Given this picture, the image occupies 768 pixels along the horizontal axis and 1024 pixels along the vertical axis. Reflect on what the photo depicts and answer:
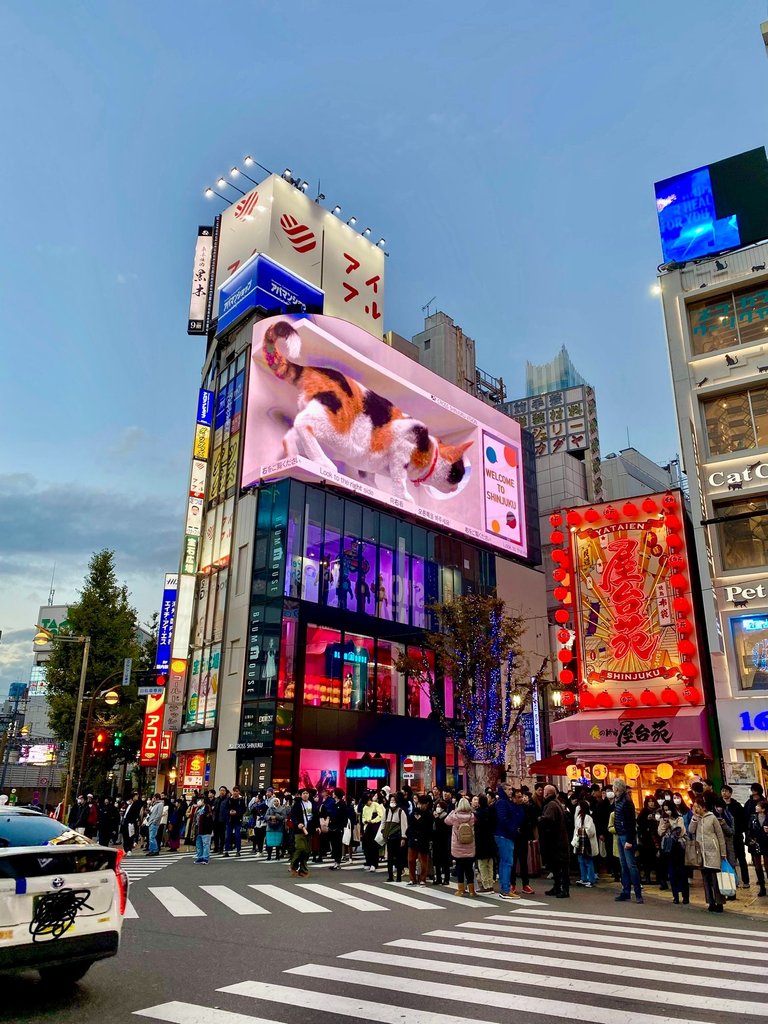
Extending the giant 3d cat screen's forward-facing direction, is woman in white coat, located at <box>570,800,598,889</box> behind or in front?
in front

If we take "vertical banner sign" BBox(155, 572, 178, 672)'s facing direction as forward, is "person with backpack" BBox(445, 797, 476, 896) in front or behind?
in front

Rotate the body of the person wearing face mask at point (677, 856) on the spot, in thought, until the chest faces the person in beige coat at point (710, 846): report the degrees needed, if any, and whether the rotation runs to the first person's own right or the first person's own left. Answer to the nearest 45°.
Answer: approximately 90° to the first person's own left

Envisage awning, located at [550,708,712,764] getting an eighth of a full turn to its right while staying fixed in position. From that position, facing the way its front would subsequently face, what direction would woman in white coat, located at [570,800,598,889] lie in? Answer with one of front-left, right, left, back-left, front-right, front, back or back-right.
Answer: left

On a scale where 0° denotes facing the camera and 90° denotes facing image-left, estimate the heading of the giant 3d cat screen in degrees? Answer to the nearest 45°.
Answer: approximately 315°

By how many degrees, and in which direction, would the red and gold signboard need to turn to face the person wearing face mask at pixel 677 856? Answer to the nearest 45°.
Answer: approximately 45° to its left

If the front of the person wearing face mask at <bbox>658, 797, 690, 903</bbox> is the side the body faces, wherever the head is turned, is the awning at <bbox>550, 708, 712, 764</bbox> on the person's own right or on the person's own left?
on the person's own right

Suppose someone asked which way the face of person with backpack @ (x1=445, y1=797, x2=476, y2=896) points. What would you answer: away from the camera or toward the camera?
away from the camera
